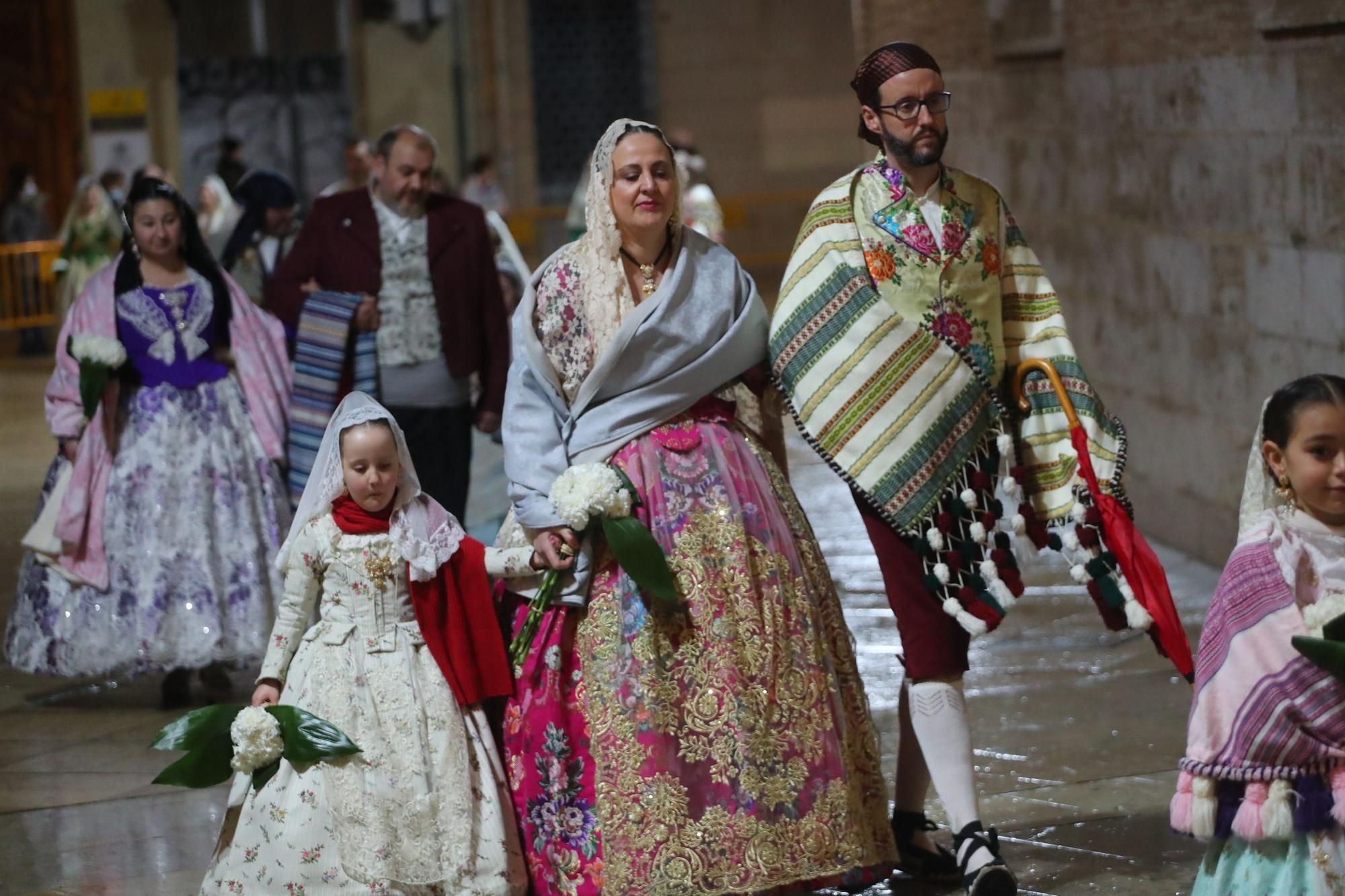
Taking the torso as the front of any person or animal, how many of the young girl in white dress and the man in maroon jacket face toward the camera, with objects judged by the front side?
2

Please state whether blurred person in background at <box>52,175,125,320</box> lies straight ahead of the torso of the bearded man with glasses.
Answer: no

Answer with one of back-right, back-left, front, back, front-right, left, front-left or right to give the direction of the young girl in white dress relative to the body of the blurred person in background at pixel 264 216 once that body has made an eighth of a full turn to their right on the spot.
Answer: front

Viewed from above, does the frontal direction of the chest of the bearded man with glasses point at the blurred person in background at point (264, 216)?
no

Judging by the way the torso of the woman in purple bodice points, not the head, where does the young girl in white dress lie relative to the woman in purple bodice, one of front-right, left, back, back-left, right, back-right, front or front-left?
front

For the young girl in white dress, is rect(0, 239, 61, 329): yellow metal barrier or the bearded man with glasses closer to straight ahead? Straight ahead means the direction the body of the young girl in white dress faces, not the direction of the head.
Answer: the bearded man with glasses

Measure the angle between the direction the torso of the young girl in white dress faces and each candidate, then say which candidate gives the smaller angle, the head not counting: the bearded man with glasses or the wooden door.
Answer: the bearded man with glasses

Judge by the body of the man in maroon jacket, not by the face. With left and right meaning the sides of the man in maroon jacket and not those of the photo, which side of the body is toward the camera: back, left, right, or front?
front

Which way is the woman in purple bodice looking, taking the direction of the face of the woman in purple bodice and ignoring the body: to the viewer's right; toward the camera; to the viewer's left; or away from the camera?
toward the camera

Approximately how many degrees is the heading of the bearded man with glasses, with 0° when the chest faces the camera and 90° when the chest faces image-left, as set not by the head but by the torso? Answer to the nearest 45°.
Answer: approximately 315°

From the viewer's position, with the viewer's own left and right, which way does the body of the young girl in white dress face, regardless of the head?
facing the viewer

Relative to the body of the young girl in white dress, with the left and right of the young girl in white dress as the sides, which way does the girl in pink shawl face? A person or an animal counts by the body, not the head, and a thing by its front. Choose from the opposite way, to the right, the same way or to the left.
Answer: the same way

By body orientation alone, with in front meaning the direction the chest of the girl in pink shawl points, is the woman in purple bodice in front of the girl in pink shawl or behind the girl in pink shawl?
behind

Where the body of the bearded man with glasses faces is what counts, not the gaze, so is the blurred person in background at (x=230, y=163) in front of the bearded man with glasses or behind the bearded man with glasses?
behind

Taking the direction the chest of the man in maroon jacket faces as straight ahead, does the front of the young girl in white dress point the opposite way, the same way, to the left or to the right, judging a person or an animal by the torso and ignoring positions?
the same way

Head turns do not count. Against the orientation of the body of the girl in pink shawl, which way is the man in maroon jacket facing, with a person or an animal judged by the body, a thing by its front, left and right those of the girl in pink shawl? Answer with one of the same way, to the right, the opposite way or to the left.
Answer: the same way

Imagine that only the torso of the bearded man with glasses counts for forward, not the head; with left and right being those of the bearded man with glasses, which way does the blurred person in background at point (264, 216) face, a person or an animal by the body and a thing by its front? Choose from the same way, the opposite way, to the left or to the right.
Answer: the same way

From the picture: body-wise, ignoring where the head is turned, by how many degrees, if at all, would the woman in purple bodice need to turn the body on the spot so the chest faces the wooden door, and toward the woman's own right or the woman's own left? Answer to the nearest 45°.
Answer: approximately 180°

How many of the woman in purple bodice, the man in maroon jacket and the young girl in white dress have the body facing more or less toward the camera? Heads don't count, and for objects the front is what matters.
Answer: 3
